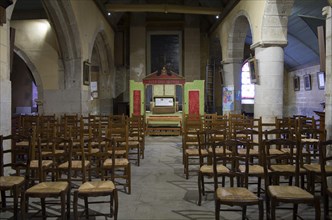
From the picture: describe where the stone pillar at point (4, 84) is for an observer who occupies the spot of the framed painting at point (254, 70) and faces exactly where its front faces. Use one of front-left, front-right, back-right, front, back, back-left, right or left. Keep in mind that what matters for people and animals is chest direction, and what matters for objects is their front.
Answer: front

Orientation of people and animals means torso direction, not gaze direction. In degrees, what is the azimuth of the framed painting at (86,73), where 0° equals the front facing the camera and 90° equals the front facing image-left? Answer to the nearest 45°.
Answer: approximately 315°

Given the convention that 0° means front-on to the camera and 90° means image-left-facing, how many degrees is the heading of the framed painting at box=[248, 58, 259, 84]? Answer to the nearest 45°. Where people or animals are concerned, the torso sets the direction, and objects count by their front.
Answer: approximately 45°

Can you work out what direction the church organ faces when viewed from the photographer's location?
facing the viewer

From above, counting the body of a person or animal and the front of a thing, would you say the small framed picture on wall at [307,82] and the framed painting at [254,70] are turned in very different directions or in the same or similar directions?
same or similar directions

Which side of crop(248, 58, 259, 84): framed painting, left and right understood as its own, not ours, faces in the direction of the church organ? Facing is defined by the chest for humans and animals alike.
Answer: right

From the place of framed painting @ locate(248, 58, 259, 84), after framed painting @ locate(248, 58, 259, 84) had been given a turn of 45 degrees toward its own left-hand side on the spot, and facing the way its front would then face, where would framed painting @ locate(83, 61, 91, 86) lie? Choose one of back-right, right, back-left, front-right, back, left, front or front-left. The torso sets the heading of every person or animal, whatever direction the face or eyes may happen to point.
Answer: right

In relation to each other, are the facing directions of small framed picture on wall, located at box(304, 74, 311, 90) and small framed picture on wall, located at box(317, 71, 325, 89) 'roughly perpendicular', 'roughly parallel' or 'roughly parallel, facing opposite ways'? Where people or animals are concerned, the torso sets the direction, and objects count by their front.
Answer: roughly parallel

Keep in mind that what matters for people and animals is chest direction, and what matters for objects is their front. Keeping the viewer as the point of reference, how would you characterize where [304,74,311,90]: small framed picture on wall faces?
facing the viewer and to the left of the viewer

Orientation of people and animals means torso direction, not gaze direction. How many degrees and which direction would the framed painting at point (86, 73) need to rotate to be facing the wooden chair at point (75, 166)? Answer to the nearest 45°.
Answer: approximately 45° to its right

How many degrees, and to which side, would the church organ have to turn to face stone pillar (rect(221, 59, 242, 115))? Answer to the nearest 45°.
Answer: approximately 90° to its left

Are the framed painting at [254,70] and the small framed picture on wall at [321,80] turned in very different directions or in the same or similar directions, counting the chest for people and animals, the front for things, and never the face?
same or similar directions

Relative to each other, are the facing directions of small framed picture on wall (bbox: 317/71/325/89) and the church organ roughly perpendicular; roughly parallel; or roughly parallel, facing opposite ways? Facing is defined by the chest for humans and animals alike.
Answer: roughly perpendicular

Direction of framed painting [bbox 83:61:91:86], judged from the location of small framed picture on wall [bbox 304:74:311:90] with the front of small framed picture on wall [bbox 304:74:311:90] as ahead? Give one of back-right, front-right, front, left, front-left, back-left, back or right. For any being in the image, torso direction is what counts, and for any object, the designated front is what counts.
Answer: front

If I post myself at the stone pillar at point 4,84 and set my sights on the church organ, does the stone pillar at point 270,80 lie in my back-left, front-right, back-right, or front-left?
front-right

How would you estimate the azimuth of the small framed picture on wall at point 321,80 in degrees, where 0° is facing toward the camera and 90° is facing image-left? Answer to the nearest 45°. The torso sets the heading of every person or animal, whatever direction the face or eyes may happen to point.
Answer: approximately 45°
